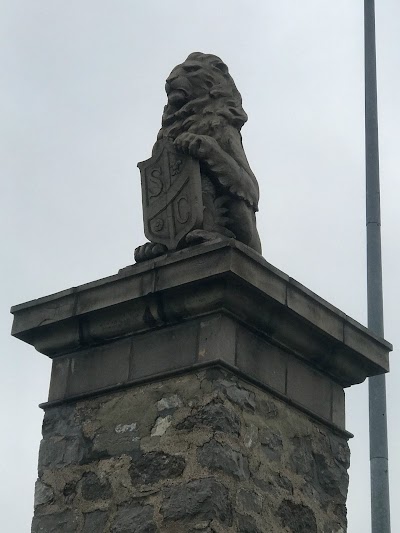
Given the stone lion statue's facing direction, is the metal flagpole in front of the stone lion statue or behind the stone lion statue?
behind

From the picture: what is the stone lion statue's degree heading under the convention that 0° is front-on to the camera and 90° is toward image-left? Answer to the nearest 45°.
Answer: approximately 45°
